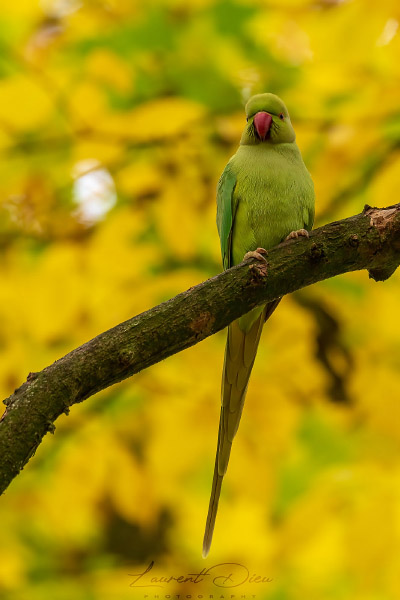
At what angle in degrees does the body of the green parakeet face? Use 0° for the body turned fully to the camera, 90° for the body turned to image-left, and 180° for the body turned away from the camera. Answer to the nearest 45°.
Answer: approximately 0°
